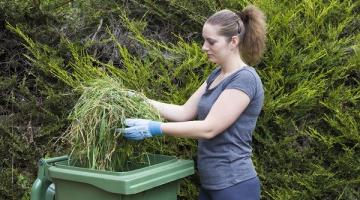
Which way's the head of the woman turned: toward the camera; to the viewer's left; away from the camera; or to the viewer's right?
to the viewer's left

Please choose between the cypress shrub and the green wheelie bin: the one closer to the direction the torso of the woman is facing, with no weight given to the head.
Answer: the green wheelie bin

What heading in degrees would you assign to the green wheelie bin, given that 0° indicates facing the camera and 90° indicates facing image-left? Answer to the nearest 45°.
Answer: approximately 315°

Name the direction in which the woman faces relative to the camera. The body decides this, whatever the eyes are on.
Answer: to the viewer's left

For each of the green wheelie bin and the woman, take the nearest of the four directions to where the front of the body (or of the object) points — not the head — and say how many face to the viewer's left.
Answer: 1

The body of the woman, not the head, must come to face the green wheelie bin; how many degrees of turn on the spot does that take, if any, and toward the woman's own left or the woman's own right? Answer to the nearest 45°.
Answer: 0° — they already face it
